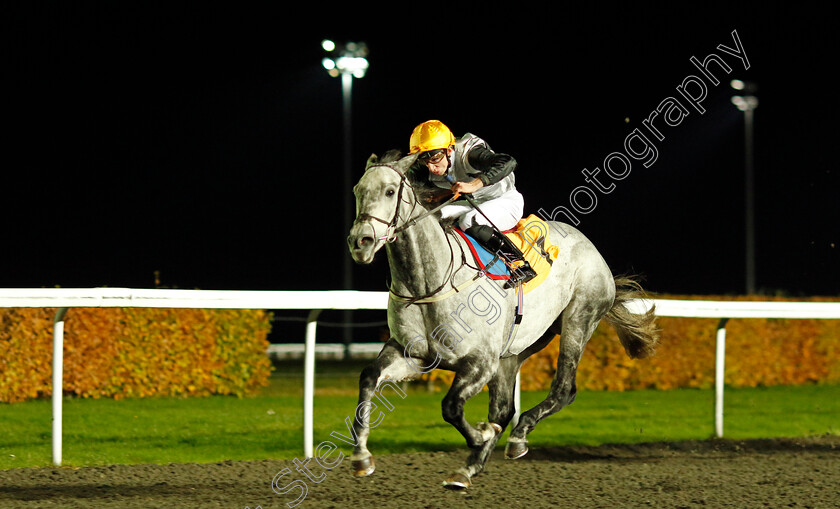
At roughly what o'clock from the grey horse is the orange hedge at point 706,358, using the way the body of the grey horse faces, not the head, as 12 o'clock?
The orange hedge is roughly at 5 o'clock from the grey horse.

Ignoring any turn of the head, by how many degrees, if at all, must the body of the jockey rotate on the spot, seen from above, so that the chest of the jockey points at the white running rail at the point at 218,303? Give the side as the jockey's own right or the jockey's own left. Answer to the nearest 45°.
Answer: approximately 90° to the jockey's own right

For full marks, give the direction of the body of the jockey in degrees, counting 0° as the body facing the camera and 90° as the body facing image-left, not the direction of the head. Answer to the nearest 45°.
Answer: approximately 45°

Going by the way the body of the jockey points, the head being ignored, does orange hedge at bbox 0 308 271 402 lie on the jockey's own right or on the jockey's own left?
on the jockey's own right

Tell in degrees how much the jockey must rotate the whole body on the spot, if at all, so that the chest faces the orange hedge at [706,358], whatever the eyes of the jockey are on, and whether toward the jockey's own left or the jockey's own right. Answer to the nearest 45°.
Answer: approximately 135° to the jockey's own right

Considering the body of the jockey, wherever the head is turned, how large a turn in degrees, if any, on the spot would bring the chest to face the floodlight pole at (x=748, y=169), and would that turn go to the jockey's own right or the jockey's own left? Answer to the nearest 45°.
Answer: approximately 135° to the jockey's own right

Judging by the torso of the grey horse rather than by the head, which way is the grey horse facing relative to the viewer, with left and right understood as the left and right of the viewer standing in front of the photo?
facing the viewer and to the left of the viewer

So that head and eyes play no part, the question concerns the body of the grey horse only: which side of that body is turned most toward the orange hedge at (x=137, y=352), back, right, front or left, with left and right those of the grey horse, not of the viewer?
right
